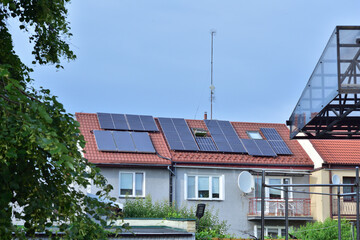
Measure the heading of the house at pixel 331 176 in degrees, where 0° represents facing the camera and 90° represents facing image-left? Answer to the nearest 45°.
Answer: approximately 315°

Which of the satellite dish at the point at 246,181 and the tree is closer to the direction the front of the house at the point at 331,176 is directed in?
the tree
